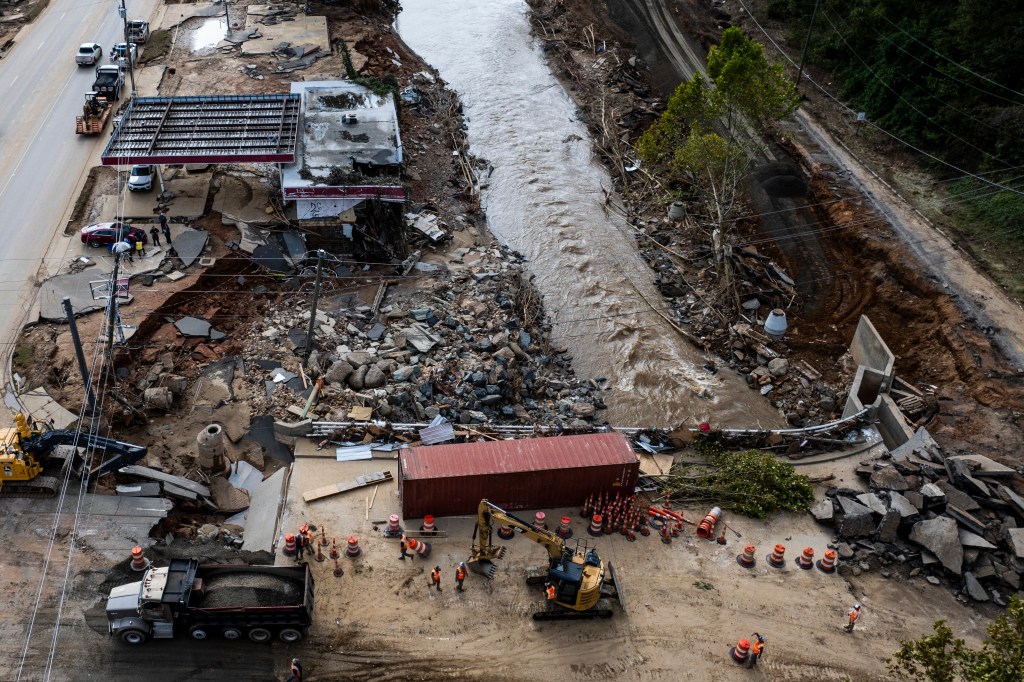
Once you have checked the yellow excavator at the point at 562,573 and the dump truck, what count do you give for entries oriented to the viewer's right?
0

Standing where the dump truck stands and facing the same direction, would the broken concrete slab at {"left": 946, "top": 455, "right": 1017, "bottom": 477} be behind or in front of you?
behind

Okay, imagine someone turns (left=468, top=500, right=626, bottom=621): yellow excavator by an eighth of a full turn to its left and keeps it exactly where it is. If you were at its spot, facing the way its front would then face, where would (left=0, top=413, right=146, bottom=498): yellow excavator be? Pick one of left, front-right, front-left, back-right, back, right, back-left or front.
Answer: front-right

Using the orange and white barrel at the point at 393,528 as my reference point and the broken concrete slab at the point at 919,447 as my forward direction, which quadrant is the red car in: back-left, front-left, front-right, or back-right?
back-left

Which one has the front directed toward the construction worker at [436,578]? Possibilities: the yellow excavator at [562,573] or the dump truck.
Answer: the yellow excavator

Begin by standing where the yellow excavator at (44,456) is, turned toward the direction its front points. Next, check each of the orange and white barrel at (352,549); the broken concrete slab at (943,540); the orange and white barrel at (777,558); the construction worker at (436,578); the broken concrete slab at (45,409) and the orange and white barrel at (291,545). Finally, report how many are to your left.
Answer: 1

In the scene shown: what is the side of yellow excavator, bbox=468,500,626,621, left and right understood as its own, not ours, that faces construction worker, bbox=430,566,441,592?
front

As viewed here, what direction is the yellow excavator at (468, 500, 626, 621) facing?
to the viewer's left

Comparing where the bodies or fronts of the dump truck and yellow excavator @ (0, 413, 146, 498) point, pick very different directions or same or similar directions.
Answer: very different directions

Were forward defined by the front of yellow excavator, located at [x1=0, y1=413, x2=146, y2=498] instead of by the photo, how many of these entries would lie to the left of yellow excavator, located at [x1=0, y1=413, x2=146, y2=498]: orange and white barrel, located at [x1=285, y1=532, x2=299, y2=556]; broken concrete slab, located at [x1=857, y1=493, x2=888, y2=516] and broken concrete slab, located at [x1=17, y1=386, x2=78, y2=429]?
1

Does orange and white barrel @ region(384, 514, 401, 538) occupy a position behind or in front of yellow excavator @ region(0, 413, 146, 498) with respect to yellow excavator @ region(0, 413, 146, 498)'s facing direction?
in front

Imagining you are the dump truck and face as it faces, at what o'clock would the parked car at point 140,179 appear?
The parked car is roughly at 3 o'clock from the dump truck.

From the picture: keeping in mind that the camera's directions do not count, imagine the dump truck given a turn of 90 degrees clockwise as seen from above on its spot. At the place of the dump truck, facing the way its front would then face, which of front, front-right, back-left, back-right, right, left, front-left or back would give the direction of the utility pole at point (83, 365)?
front

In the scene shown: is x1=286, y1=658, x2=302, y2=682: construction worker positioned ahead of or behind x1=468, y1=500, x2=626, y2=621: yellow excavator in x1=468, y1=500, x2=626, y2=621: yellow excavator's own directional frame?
ahead

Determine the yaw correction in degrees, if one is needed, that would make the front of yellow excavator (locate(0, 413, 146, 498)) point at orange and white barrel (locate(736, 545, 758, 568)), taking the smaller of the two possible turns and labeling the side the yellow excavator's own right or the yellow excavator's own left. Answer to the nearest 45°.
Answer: approximately 45° to the yellow excavator's own right

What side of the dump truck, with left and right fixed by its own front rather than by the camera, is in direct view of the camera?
left

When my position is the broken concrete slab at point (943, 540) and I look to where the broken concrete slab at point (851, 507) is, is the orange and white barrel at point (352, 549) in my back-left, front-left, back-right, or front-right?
front-left

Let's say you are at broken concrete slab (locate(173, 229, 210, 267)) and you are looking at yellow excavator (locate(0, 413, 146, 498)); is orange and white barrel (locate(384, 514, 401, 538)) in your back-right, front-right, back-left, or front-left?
front-left

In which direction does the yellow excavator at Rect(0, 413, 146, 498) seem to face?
to the viewer's right
